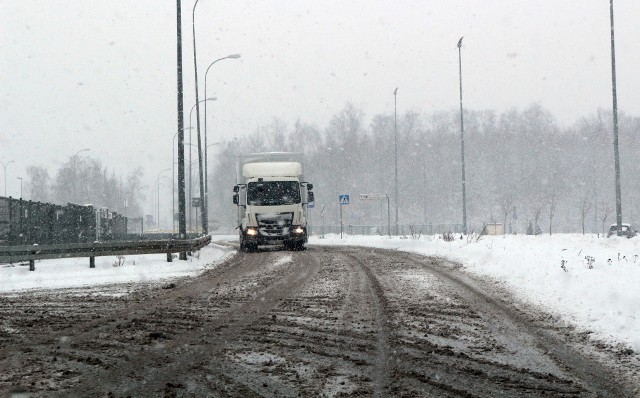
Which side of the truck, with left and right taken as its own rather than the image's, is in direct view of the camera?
front

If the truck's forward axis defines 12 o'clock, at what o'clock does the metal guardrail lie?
The metal guardrail is roughly at 1 o'clock from the truck.

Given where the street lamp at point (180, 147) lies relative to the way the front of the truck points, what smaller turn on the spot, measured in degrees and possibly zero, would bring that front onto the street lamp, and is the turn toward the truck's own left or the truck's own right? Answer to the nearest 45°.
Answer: approximately 45° to the truck's own right
